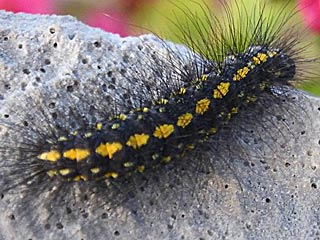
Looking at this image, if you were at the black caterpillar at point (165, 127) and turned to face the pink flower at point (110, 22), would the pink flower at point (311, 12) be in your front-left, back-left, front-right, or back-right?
front-right

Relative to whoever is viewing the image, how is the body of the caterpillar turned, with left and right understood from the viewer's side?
facing away from the viewer and to the right of the viewer
